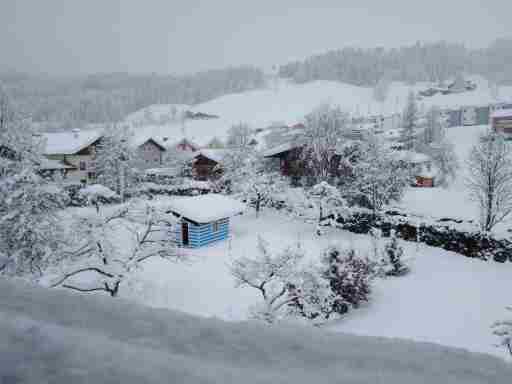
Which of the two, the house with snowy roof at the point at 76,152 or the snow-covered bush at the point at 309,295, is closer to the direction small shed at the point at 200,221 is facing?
the snow-covered bush

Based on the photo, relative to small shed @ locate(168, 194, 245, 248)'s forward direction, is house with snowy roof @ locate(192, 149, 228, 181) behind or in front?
behind

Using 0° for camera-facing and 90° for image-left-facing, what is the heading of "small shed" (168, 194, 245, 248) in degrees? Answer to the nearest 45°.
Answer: approximately 45°

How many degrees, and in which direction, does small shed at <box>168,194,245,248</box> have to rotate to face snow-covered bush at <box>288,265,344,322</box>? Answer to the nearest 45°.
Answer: approximately 45° to its left

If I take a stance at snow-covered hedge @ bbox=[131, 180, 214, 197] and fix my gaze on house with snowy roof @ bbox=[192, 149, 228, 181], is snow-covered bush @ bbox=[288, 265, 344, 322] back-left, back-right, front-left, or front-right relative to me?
back-right

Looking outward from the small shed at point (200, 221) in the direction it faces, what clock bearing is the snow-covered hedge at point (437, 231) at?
The snow-covered hedge is roughly at 8 o'clock from the small shed.

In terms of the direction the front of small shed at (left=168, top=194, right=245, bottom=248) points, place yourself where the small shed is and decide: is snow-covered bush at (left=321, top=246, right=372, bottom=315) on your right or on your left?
on your left
